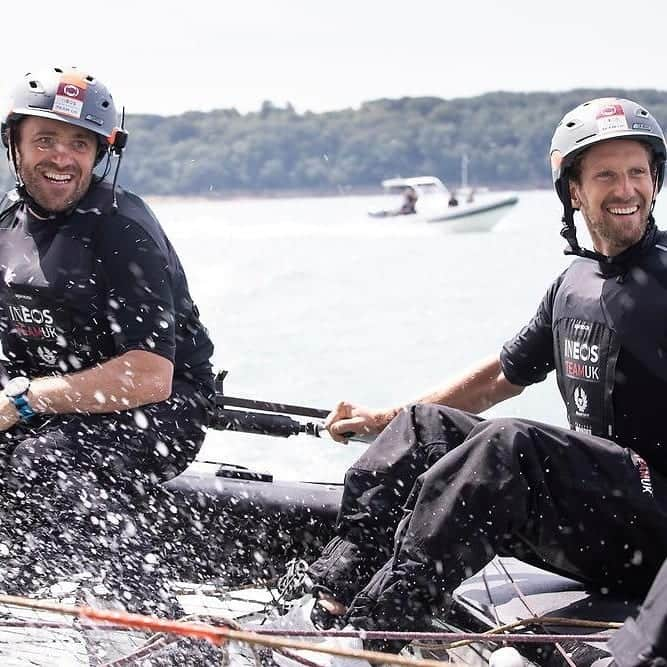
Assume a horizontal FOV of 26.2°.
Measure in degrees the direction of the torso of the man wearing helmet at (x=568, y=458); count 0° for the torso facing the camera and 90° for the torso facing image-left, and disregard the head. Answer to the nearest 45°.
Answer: approximately 45°

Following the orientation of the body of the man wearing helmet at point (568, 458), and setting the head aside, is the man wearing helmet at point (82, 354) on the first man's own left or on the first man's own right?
on the first man's own right

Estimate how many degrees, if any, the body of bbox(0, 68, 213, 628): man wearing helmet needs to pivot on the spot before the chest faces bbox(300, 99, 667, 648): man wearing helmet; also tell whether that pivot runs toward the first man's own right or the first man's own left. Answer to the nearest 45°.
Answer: approximately 90° to the first man's own left
